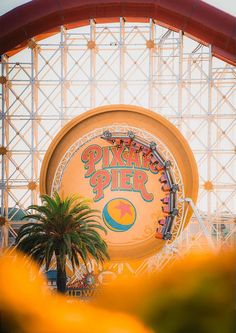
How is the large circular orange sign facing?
toward the camera

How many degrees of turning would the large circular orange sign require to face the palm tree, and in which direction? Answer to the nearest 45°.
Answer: approximately 45° to its right

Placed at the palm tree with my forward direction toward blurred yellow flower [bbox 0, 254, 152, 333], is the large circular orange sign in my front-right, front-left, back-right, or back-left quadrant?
back-left

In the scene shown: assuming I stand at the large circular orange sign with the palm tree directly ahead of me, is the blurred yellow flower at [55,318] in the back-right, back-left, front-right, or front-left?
front-left

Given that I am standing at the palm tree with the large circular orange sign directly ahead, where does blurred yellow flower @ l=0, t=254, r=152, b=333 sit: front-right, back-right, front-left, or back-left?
back-right

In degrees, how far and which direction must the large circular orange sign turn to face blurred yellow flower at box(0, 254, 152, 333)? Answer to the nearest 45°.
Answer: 0° — it already faces it
